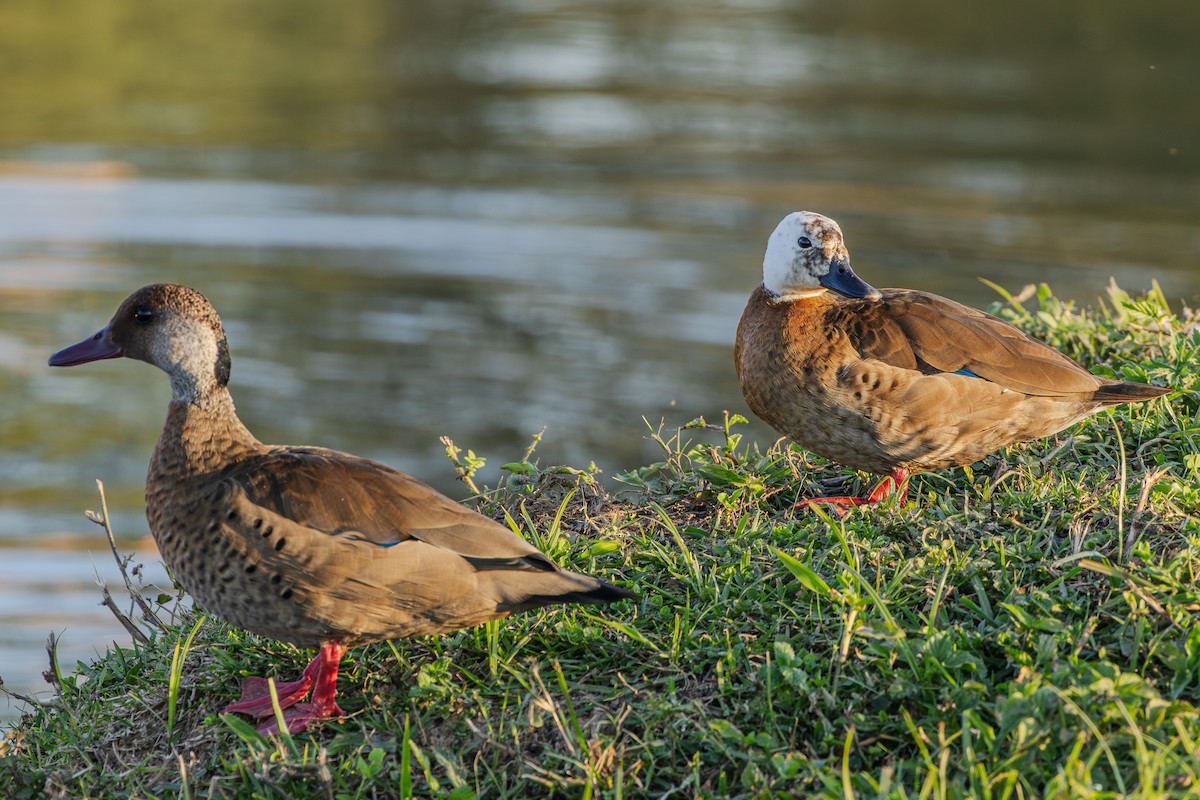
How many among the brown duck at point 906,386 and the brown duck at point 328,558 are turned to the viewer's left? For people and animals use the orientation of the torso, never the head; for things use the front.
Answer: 2

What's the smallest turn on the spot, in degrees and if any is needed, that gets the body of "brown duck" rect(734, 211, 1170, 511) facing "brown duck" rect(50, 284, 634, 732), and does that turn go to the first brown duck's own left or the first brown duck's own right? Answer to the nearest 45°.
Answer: approximately 45° to the first brown duck's own left

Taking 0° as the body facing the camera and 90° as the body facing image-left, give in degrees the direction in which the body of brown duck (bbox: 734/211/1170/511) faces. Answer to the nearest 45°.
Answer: approximately 90°

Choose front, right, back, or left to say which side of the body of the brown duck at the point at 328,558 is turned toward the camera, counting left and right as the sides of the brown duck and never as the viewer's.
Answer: left

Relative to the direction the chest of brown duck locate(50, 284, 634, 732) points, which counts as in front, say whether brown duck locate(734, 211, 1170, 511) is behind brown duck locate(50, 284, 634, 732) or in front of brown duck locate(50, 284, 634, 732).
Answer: behind
